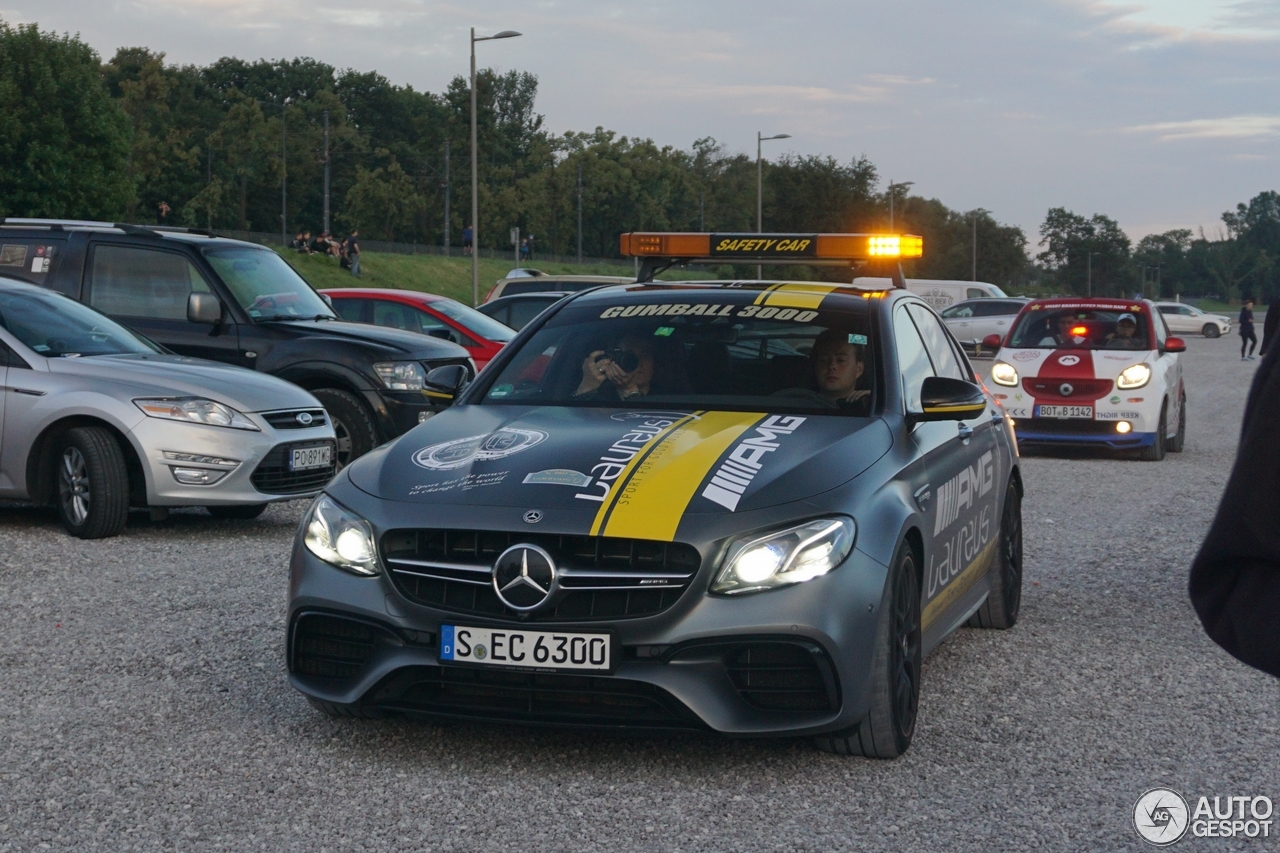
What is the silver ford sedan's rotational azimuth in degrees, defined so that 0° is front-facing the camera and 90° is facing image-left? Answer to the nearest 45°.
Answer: approximately 315°

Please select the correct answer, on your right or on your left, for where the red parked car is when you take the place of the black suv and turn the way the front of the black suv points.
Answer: on your left

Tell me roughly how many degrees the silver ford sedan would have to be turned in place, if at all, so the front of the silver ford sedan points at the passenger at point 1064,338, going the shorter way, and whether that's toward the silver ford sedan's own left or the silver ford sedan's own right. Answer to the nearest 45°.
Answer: approximately 90° to the silver ford sedan's own left

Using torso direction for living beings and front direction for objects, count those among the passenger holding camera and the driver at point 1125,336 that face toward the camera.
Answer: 2

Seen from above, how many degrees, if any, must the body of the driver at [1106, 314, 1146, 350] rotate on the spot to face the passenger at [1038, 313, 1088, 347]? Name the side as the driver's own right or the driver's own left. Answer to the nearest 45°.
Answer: approximately 90° to the driver's own right

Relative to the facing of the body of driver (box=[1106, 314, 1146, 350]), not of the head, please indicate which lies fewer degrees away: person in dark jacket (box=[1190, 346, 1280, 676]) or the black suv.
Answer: the person in dark jacket

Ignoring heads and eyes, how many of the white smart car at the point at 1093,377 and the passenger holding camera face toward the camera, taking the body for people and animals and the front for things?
2

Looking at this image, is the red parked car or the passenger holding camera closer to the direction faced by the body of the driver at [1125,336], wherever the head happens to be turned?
the passenger holding camera
